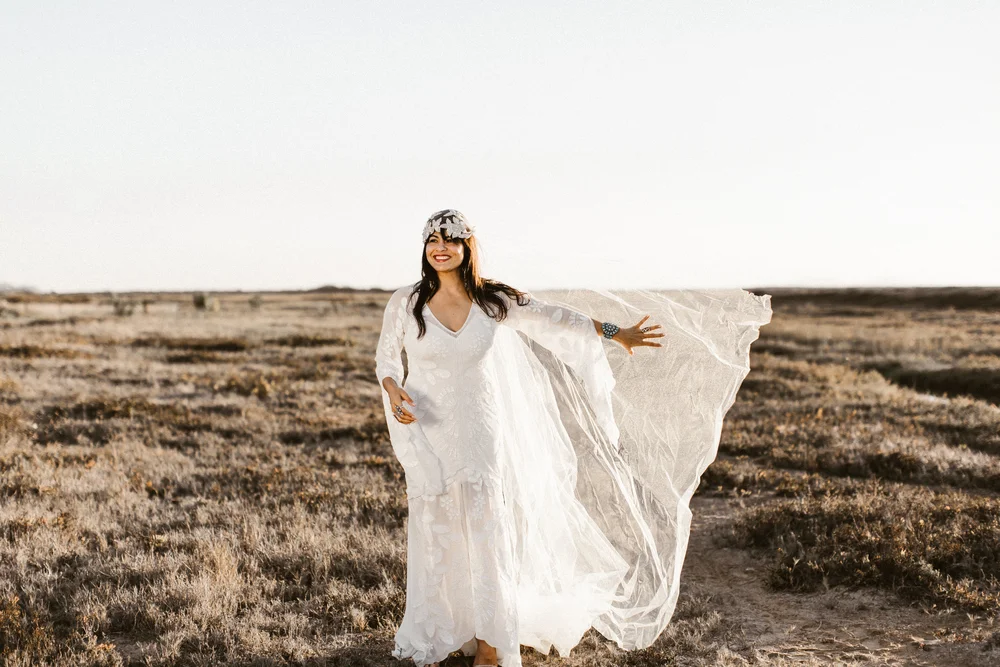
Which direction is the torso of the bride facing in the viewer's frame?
toward the camera
